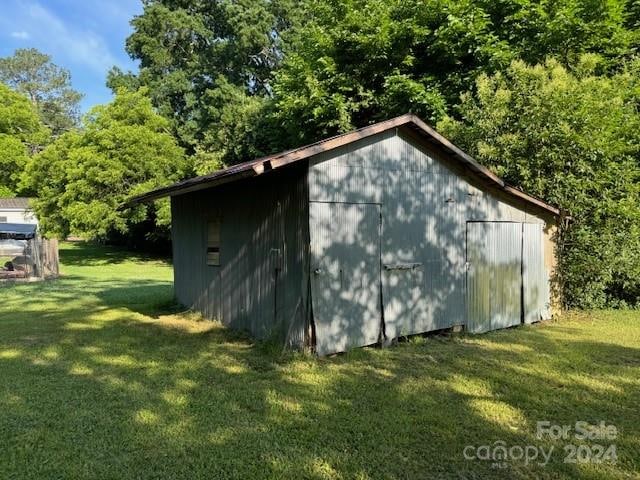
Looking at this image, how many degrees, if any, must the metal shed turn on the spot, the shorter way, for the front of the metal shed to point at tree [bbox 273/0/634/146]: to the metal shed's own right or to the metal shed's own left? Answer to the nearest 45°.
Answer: approximately 135° to the metal shed's own left

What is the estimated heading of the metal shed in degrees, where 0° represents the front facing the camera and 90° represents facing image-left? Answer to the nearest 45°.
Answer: approximately 315°

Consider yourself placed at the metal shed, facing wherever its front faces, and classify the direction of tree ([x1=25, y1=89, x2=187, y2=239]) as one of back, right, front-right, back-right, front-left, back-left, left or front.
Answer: back

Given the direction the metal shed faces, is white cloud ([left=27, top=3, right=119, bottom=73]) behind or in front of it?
behind

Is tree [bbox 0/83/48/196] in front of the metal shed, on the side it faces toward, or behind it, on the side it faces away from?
behind

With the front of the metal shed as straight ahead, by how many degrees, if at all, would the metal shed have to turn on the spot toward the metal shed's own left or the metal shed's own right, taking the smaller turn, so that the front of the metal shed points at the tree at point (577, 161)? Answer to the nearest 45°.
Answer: approximately 90° to the metal shed's own left

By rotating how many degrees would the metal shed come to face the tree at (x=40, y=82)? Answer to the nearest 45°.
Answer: approximately 180°

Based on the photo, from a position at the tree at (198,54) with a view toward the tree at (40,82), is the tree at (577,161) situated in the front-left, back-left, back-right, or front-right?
back-left

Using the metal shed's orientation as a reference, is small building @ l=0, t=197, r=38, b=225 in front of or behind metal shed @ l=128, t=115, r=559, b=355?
behind
